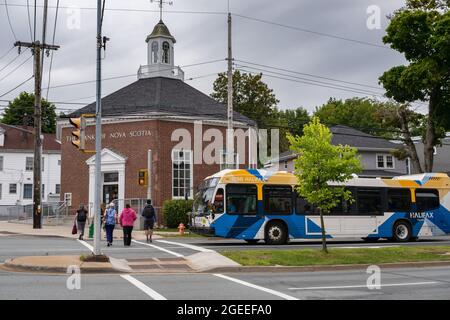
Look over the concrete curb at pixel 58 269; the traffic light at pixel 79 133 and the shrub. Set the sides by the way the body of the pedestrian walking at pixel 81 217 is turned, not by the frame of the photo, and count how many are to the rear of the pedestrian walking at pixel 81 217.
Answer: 2

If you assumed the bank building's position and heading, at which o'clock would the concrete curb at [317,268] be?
The concrete curb is roughly at 10 o'clock from the bank building.

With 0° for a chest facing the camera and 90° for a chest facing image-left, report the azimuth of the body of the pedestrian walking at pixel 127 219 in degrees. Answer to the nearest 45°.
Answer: approximately 180°

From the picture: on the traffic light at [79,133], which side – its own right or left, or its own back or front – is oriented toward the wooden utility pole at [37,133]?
right

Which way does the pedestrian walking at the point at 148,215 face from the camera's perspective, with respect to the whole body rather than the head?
away from the camera

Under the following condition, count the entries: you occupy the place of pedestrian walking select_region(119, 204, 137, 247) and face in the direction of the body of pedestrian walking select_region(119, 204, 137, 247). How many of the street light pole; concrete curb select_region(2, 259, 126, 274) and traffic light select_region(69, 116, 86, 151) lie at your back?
3

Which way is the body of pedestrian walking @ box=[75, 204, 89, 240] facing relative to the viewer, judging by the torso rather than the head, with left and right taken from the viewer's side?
facing away from the viewer

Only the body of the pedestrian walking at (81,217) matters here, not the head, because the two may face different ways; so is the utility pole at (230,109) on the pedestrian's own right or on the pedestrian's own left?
on the pedestrian's own right

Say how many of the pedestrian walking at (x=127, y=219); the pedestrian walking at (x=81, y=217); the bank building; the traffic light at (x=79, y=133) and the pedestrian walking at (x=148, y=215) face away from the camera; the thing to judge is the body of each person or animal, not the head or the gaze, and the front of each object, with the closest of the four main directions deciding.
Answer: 3

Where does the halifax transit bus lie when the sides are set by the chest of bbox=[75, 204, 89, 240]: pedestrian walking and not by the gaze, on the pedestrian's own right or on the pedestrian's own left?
on the pedestrian's own right

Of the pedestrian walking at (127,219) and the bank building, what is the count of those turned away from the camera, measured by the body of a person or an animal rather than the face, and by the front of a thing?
1
